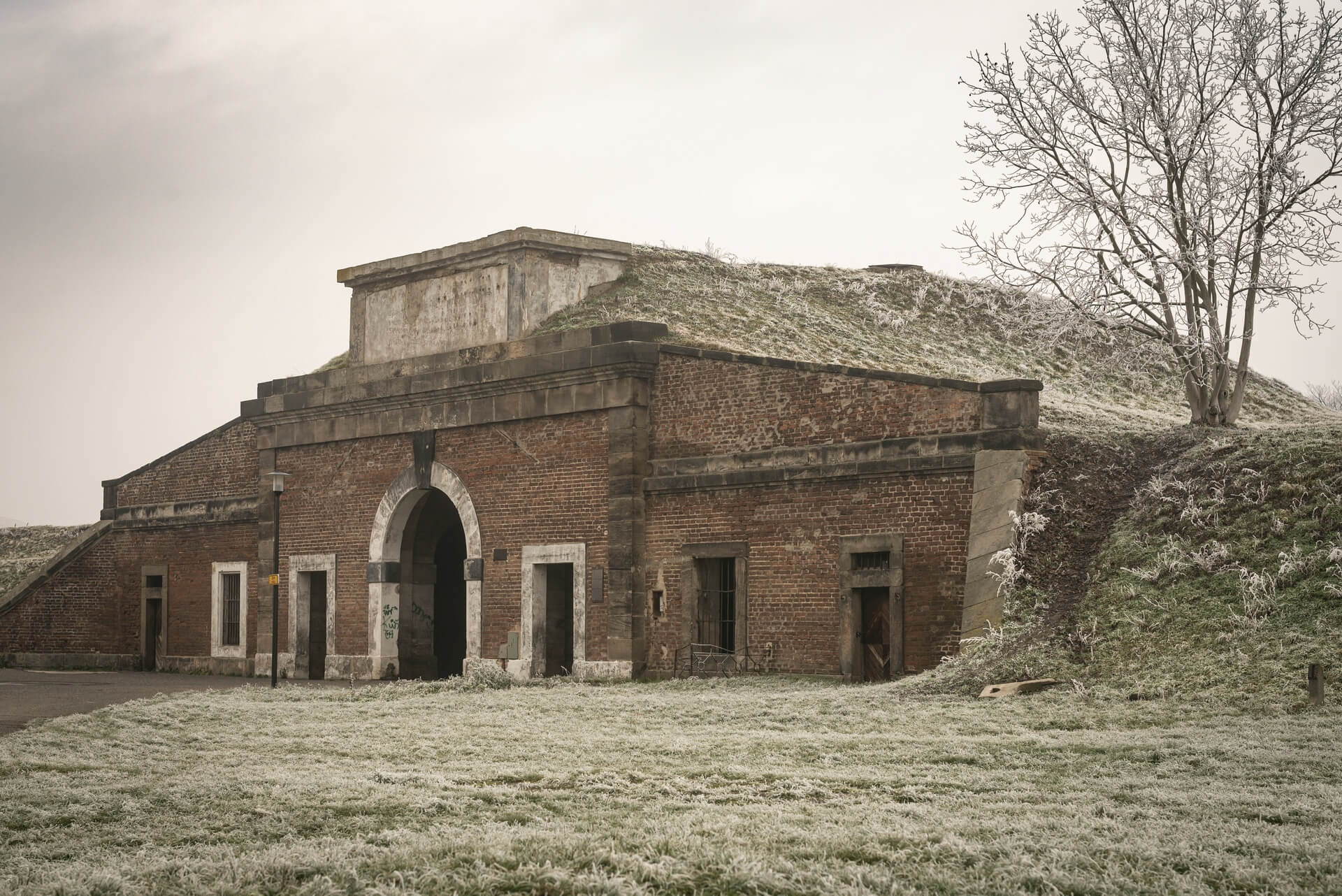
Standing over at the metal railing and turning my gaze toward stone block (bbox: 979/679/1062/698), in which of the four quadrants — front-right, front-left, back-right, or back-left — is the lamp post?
back-right

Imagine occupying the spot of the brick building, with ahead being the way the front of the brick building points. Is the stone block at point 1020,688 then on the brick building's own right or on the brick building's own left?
on the brick building's own left

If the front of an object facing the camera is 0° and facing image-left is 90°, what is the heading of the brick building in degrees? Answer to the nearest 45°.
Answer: approximately 45°
